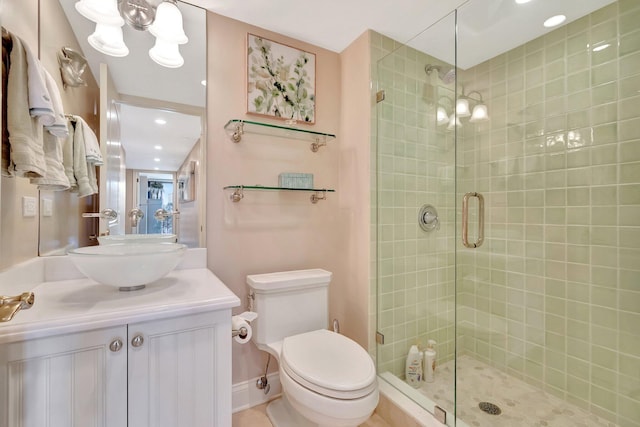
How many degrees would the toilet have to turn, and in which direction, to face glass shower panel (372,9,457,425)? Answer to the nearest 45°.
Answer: approximately 90° to its left

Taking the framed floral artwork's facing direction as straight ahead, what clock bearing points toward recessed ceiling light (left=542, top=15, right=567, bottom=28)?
The recessed ceiling light is roughly at 11 o'clock from the framed floral artwork.

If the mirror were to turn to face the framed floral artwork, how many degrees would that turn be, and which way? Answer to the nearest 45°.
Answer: approximately 90° to its left

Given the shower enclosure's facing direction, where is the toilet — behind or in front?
in front

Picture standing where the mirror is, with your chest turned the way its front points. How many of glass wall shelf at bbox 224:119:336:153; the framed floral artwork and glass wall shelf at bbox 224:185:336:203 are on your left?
3
